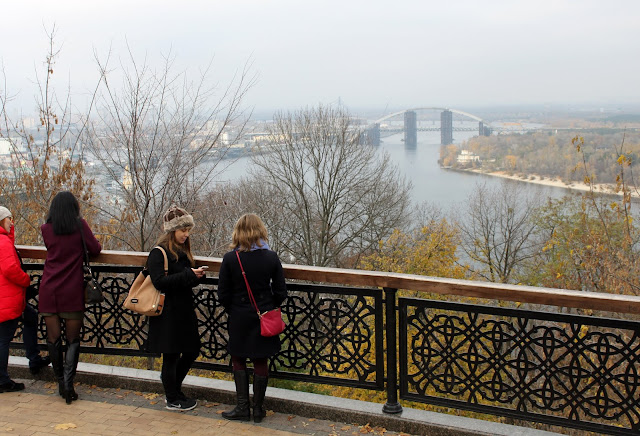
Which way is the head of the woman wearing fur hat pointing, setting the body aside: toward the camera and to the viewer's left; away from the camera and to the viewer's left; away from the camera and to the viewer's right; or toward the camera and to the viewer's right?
toward the camera and to the viewer's right

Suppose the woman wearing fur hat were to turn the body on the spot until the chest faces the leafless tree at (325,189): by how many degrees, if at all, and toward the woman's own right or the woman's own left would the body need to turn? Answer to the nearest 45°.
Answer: approximately 90° to the woman's own left

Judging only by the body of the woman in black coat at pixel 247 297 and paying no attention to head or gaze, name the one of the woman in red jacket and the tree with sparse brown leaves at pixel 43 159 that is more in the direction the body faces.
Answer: the tree with sparse brown leaves

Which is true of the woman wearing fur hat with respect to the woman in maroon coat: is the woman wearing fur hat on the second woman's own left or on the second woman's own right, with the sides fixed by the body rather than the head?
on the second woman's own right

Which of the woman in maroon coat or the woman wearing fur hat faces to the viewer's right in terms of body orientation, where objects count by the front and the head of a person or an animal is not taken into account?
the woman wearing fur hat

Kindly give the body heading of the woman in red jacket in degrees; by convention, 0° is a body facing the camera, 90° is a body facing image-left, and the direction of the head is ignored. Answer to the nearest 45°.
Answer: approximately 270°

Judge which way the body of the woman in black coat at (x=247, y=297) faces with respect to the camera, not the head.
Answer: away from the camera

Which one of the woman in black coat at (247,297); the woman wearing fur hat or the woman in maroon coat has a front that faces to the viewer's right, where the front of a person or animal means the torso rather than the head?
the woman wearing fur hat

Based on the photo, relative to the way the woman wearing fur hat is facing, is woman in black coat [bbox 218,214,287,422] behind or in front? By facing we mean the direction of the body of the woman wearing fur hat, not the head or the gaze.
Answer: in front

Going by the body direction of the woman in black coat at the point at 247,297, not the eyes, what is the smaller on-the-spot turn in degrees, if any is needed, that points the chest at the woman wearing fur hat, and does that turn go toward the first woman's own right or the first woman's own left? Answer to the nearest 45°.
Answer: approximately 45° to the first woman's own left

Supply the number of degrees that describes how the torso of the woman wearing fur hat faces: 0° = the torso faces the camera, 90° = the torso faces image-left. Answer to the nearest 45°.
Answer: approximately 270°

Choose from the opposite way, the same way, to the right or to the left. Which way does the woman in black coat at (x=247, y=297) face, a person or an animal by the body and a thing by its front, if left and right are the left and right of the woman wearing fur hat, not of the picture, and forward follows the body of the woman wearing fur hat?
to the left

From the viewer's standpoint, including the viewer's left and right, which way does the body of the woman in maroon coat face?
facing away from the viewer

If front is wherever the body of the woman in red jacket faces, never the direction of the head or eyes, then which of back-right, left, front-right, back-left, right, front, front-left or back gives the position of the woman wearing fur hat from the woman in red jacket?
front-right

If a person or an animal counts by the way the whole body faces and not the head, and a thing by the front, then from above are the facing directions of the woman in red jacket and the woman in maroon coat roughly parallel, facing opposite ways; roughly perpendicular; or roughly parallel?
roughly perpendicular

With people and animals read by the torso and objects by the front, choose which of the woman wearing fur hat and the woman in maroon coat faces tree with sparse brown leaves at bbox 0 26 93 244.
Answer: the woman in maroon coat

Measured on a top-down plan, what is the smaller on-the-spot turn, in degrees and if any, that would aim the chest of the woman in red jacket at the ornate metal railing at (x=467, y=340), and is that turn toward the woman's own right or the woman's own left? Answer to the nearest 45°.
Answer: approximately 45° to the woman's own right

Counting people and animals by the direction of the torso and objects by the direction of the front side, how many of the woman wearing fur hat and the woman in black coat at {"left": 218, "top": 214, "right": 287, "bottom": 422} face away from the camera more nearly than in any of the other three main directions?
1

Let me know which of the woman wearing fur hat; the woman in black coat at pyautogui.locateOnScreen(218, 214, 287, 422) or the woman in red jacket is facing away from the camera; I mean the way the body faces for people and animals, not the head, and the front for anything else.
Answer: the woman in black coat

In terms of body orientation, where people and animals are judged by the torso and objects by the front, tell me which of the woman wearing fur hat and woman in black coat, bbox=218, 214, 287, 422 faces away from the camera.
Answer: the woman in black coat
